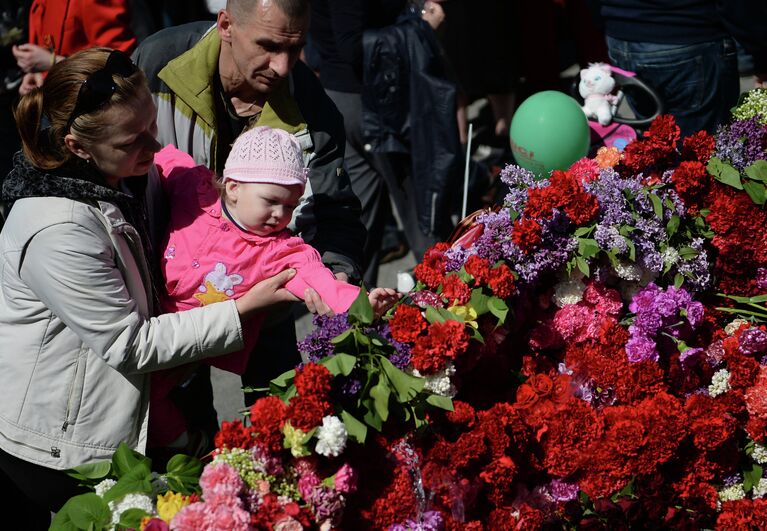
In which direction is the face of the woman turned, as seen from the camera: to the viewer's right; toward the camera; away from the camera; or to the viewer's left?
to the viewer's right

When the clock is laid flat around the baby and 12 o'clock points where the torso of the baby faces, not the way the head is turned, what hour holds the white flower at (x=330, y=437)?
The white flower is roughly at 1 o'clock from the baby.

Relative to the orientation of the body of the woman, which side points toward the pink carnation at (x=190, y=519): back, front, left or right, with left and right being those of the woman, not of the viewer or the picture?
right

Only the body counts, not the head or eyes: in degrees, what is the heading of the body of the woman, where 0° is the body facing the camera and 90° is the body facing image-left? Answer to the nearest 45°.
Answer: approximately 270°

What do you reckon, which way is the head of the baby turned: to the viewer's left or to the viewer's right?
to the viewer's right

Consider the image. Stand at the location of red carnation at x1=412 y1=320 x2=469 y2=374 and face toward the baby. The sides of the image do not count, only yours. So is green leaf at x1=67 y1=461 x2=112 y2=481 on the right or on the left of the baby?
left
